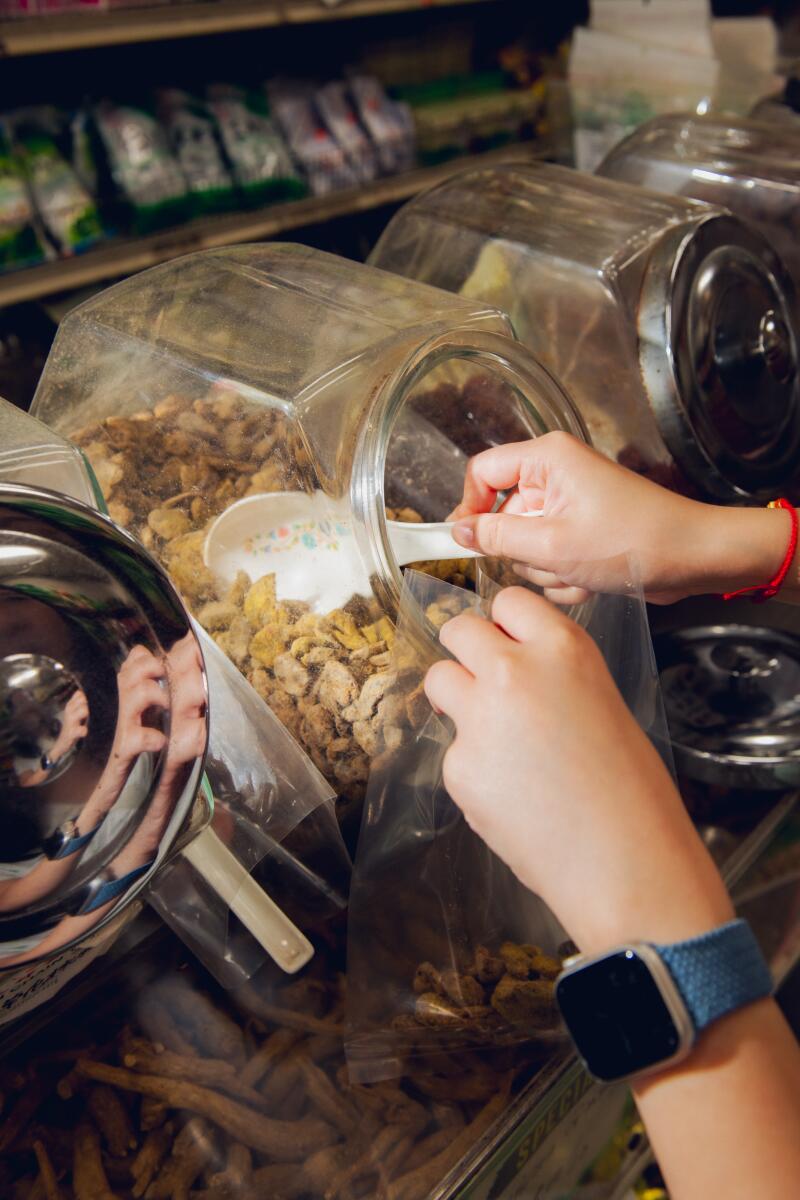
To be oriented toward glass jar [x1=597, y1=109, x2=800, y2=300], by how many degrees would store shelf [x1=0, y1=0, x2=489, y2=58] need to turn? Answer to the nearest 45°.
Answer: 0° — it already faces it

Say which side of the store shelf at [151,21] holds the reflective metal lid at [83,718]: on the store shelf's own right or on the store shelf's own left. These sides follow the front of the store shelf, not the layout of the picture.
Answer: on the store shelf's own right

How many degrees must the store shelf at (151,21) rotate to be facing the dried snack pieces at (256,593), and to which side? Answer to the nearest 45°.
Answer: approximately 45° to its right

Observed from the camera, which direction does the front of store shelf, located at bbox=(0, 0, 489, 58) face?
facing the viewer and to the right of the viewer

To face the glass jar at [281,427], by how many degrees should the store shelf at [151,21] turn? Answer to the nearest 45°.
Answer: approximately 45° to its right

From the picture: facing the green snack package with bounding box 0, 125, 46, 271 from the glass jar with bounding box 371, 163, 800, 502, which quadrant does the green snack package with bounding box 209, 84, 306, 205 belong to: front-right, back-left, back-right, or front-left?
front-right

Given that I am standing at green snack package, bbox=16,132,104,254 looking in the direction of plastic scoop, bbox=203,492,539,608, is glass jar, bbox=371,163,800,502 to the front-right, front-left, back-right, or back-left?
front-left
